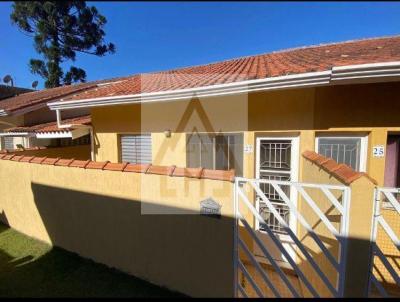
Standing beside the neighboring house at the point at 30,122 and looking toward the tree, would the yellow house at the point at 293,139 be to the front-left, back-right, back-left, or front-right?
back-right

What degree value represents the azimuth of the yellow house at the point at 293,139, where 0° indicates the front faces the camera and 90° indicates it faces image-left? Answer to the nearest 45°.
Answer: approximately 0°

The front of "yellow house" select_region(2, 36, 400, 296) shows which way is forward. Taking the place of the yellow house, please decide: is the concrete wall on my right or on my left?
on my right

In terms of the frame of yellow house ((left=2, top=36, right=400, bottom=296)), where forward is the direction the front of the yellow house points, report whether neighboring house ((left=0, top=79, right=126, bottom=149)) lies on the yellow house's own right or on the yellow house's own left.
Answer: on the yellow house's own right

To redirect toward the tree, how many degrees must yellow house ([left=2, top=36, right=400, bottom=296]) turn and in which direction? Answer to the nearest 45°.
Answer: approximately 135° to its right
